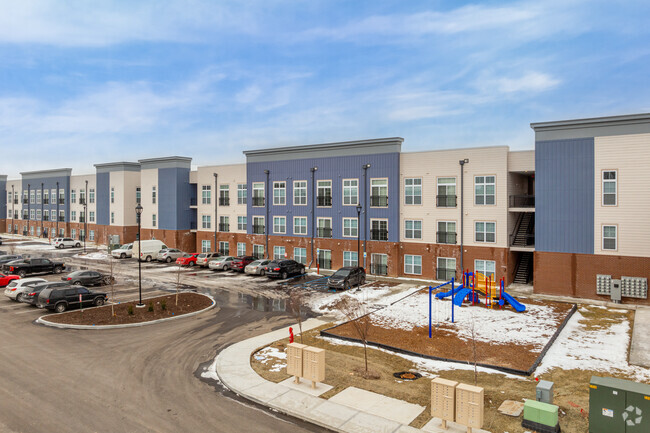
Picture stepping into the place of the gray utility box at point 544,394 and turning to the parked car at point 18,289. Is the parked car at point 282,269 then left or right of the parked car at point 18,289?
right

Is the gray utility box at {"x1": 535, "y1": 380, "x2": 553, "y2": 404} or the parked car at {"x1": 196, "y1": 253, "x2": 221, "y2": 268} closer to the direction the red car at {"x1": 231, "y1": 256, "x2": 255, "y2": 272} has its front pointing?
the parked car

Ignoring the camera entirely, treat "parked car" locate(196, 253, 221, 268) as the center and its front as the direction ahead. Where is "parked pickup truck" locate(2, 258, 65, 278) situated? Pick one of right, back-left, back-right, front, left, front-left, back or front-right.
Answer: back-left

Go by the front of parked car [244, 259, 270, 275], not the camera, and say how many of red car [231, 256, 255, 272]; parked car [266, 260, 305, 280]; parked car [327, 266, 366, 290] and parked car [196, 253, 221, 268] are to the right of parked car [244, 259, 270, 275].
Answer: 2

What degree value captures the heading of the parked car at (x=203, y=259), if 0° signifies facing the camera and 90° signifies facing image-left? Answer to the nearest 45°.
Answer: approximately 225°

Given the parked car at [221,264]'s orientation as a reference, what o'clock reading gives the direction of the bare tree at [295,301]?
The bare tree is roughly at 4 o'clock from the parked car.

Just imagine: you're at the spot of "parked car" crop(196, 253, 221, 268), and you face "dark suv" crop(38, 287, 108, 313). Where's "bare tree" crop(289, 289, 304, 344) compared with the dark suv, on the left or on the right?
left

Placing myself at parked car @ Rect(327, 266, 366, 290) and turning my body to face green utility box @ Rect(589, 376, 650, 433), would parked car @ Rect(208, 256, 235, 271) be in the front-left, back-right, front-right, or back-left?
back-right

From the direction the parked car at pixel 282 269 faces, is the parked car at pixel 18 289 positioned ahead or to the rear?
to the rear
